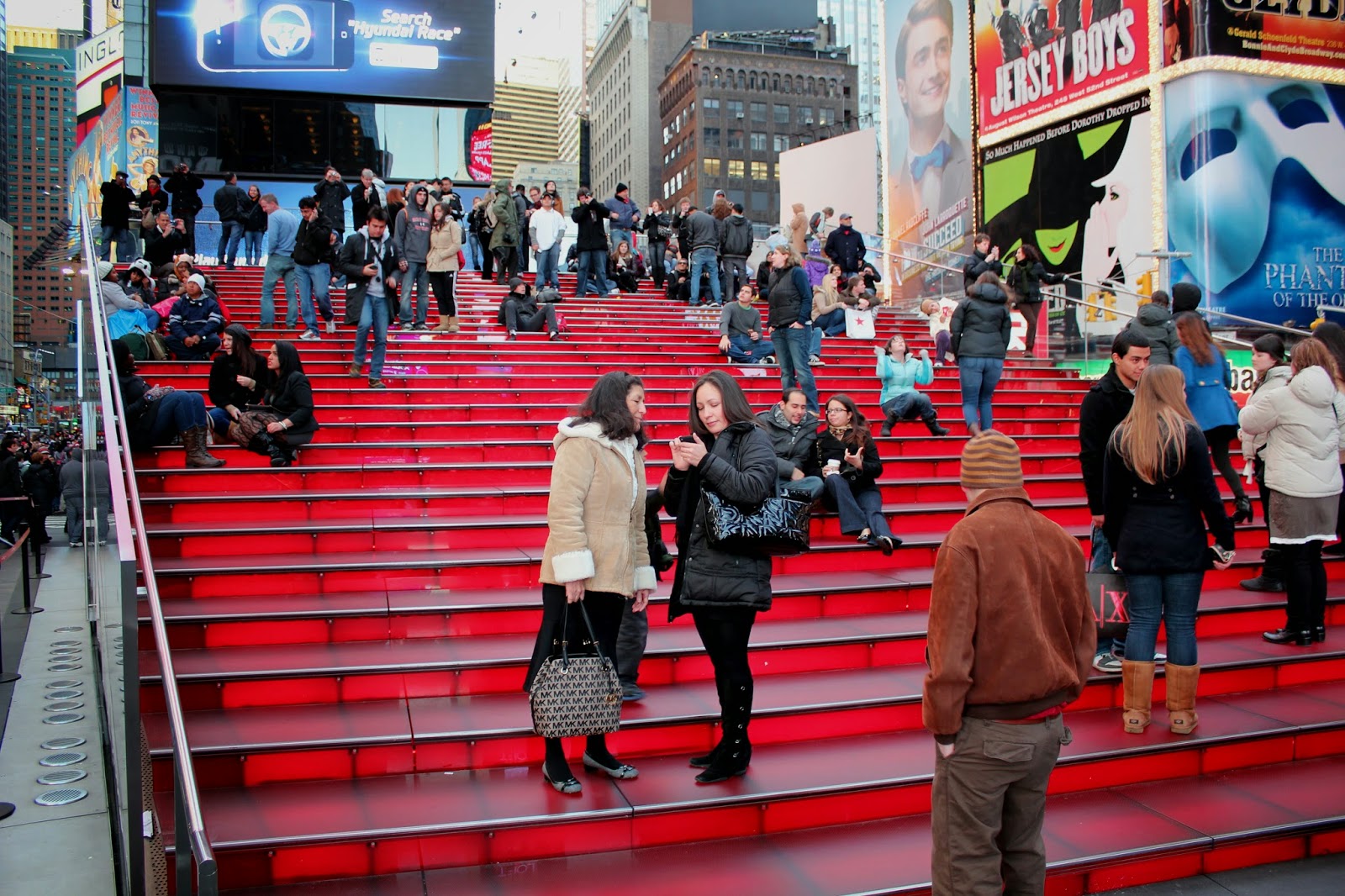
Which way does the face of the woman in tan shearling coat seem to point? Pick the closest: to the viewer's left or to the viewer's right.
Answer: to the viewer's right

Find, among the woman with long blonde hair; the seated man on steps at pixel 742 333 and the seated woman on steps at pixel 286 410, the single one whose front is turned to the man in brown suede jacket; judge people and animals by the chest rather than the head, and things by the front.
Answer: the seated man on steps

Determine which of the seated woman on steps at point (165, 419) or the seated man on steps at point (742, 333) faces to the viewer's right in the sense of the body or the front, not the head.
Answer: the seated woman on steps

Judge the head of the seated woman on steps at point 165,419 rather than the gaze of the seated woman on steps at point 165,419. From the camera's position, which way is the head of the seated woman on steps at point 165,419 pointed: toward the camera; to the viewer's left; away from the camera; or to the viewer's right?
to the viewer's right

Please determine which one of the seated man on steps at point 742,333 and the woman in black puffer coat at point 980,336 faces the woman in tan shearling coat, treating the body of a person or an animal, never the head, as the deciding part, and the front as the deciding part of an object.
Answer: the seated man on steps

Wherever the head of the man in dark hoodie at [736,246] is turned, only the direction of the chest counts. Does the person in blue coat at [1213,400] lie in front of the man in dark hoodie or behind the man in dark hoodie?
behind

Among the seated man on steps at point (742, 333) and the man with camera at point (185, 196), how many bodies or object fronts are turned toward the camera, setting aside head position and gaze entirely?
2
